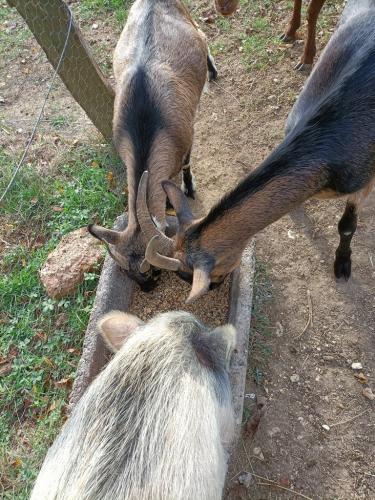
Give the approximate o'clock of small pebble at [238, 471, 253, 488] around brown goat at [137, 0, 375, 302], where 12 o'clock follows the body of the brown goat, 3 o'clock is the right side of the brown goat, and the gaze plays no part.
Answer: The small pebble is roughly at 12 o'clock from the brown goat.

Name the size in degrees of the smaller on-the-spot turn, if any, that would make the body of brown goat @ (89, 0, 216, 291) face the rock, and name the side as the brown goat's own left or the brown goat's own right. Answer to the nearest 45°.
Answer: approximately 90° to the brown goat's own right

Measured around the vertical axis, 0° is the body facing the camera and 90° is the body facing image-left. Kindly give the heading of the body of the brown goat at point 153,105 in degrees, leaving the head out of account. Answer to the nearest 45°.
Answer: approximately 0°

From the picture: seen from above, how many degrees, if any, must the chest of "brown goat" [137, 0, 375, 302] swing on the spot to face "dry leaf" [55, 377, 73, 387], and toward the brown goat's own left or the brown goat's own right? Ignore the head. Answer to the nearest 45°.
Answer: approximately 45° to the brown goat's own right

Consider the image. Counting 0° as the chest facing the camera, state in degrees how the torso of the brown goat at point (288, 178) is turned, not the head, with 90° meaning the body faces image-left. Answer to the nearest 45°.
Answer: approximately 45°
